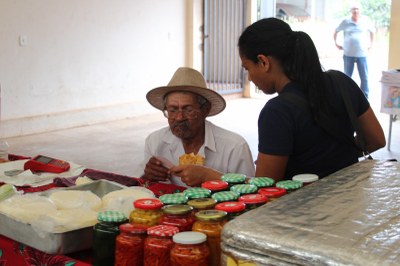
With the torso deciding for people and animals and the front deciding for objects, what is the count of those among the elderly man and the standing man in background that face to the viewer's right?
0

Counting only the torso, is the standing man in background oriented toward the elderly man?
yes

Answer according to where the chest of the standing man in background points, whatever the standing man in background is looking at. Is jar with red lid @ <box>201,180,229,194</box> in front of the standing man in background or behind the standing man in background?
in front

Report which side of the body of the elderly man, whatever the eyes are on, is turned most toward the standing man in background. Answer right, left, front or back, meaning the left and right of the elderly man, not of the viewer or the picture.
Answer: back

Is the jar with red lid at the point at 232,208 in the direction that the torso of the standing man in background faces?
yes

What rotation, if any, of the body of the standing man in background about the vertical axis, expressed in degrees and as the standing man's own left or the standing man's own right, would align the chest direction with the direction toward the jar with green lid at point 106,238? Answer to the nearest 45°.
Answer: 0° — they already face it

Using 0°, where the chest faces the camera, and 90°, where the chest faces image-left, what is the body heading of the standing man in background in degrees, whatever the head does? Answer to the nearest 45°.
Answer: approximately 0°

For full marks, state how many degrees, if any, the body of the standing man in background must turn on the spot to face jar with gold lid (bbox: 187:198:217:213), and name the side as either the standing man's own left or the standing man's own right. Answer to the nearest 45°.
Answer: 0° — they already face it

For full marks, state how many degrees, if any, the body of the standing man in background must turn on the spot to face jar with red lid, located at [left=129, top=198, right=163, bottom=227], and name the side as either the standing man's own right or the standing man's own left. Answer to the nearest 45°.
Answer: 0° — they already face it

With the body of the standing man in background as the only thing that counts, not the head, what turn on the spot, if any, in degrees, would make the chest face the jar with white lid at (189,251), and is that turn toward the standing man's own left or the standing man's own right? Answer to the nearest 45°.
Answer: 0° — they already face it
